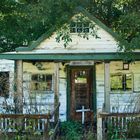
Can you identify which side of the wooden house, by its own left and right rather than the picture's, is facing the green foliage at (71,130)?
front

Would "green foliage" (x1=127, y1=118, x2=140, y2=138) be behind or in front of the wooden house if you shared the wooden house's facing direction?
in front

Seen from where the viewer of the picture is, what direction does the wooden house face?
facing the viewer
